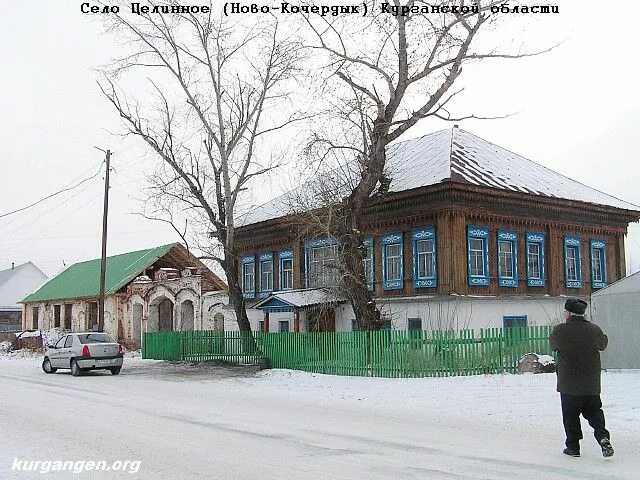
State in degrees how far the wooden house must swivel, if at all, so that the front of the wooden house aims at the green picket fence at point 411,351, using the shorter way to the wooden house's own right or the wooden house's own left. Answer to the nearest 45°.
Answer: approximately 45° to the wooden house's own left

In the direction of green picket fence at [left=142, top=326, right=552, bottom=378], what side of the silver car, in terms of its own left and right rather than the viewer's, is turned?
back

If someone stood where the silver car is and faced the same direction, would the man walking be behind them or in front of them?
behind

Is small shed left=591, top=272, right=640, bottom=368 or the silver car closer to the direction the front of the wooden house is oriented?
the silver car

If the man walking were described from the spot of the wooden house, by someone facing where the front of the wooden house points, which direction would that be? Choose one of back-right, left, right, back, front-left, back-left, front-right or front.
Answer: front-left

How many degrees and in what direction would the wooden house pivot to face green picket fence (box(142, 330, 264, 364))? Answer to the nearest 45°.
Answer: approximately 45° to its right

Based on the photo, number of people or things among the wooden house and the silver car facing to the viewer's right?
0
